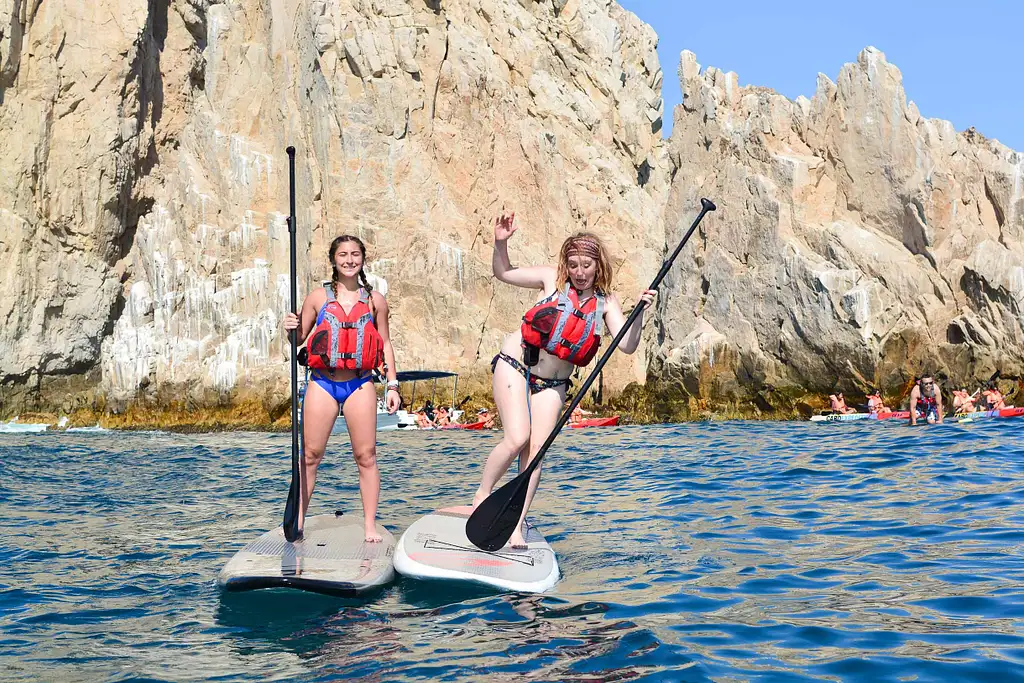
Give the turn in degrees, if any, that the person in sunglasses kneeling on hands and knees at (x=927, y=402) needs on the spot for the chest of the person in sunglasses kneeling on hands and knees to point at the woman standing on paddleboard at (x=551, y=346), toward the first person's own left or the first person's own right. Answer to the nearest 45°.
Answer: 0° — they already face them

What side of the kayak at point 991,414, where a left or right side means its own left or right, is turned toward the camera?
left

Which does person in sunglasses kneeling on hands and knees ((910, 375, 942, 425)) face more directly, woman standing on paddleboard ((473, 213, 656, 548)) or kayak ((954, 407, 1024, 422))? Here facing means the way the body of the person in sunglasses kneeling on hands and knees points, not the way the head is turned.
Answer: the woman standing on paddleboard

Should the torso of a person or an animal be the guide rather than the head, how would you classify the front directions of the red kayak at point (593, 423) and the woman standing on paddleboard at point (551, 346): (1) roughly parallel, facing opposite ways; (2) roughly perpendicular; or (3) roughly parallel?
roughly perpendicular

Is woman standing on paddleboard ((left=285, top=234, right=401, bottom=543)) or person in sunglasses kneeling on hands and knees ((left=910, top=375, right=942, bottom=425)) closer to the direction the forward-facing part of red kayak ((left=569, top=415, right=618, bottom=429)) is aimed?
the person in sunglasses kneeling on hands and knees

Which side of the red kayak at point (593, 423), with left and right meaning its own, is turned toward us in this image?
right

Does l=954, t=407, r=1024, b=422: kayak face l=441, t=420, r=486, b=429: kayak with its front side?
yes

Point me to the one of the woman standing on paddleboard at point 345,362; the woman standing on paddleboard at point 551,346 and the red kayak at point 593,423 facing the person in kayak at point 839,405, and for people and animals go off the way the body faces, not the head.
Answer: the red kayak
